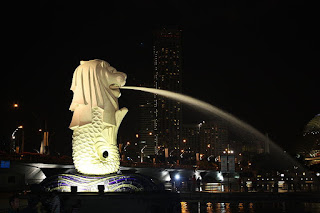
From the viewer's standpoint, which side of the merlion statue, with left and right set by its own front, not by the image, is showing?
right
